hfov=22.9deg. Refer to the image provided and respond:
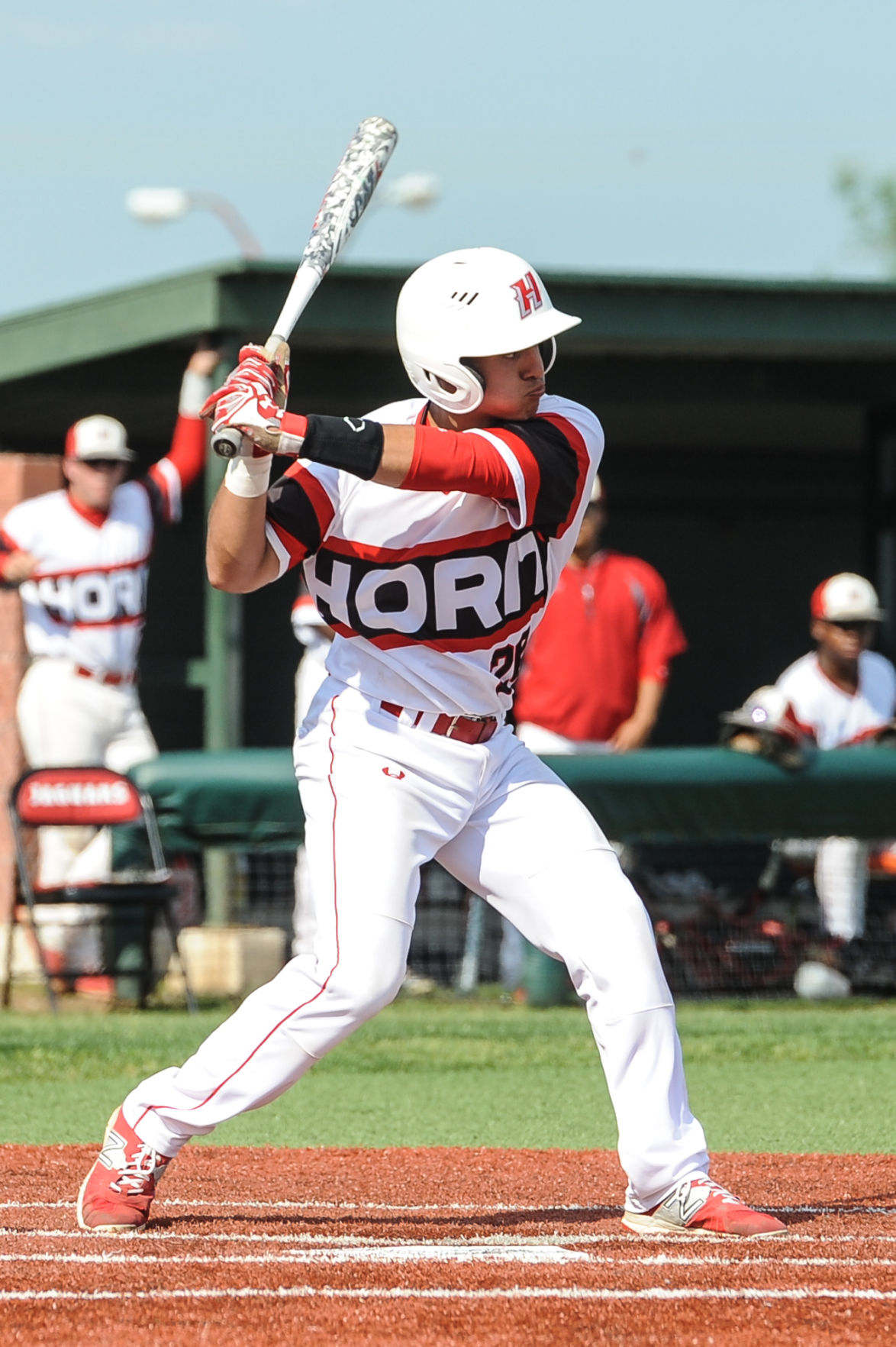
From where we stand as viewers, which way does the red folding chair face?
facing the viewer and to the right of the viewer

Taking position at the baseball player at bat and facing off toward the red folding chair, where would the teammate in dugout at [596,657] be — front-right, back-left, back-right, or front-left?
front-right

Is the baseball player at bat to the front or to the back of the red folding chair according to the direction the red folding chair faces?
to the front

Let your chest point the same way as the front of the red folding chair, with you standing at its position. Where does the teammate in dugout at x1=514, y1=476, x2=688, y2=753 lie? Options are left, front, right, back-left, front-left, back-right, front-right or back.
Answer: front-left

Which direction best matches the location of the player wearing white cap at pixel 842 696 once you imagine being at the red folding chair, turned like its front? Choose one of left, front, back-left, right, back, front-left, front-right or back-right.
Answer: front-left

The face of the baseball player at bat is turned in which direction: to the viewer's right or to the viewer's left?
to the viewer's right
